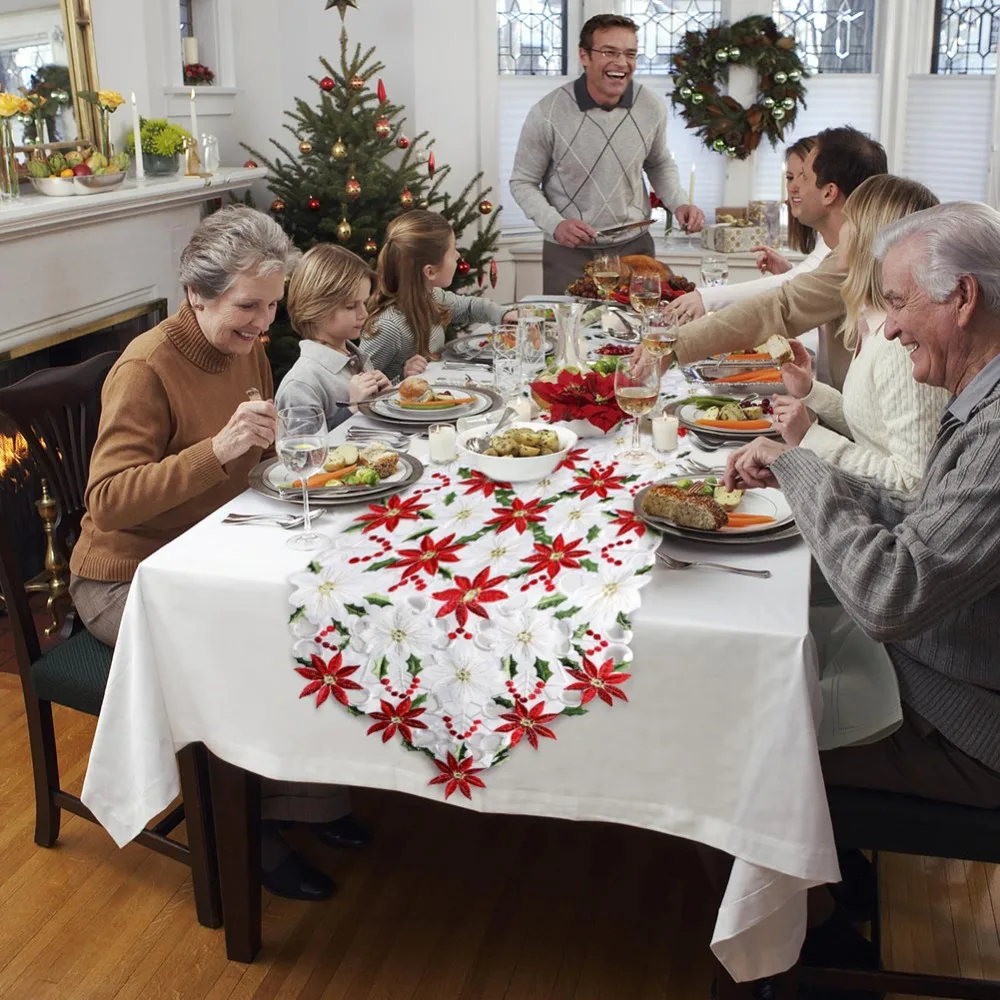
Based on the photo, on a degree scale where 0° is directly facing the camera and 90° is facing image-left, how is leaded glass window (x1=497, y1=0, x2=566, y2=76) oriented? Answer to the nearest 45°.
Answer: approximately 0°

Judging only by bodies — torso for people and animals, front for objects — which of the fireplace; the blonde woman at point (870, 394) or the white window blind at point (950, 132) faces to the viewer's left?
the blonde woman

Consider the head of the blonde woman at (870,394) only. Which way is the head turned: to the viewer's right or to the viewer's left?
to the viewer's left

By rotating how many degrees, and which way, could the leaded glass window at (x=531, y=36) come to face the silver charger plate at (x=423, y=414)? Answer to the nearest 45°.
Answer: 0° — it already faces it

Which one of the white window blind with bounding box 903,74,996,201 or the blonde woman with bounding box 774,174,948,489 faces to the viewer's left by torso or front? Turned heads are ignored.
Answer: the blonde woman

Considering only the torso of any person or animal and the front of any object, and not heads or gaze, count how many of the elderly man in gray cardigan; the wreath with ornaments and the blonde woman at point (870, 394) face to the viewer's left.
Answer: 2

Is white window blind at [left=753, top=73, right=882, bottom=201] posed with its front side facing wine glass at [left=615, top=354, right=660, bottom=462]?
yes

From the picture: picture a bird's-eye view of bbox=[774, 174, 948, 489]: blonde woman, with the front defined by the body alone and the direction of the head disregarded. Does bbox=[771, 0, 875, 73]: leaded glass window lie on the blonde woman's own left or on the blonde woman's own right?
on the blonde woman's own right

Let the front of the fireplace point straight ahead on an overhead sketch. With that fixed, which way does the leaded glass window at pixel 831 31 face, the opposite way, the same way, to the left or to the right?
to the right

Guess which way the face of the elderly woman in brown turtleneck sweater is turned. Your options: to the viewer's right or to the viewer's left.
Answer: to the viewer's right

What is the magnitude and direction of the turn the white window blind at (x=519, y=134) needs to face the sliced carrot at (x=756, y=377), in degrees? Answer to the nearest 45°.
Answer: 0° — it already faces it
